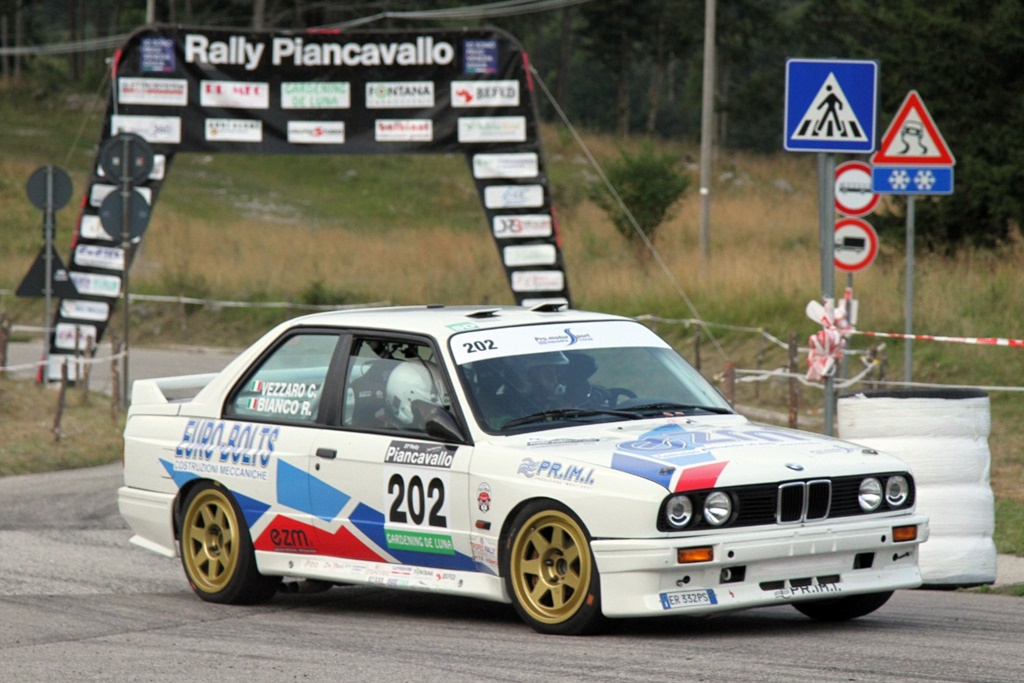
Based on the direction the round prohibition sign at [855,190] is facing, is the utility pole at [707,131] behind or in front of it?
behind

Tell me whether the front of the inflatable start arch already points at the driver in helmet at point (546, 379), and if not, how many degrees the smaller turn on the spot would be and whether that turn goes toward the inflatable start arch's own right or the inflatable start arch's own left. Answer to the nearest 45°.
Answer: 0° — it already faces them

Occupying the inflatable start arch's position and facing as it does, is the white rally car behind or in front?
in front

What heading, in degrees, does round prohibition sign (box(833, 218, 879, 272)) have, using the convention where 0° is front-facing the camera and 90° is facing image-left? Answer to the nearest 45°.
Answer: approximately 0°

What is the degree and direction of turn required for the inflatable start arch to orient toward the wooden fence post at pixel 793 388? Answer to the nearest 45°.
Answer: approximately 45° to its left

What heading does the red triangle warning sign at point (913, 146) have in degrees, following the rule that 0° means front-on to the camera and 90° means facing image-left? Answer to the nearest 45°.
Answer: approximately 0°
